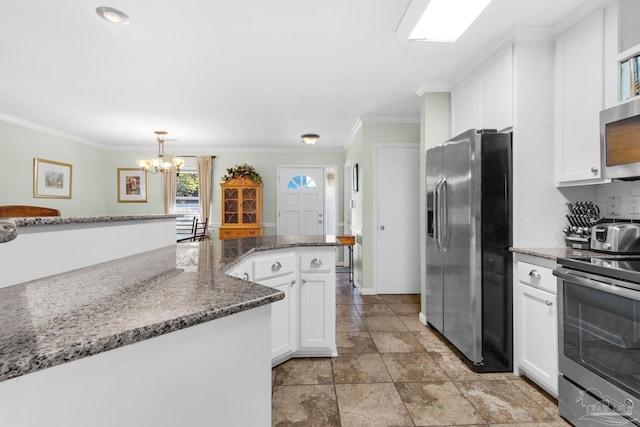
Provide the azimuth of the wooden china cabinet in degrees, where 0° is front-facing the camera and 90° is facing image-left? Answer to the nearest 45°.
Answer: approximately 0°

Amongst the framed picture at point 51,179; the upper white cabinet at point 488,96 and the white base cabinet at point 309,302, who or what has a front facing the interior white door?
the framed picture

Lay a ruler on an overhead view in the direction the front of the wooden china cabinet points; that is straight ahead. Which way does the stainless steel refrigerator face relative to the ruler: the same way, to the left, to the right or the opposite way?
to the right

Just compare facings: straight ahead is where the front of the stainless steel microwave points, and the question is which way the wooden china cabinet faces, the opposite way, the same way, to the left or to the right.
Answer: to the left

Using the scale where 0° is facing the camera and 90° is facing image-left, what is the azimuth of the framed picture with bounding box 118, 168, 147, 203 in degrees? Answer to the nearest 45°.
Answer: approximately 0°

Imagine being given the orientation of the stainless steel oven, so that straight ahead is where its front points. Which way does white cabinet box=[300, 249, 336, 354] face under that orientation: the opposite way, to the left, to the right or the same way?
to the left

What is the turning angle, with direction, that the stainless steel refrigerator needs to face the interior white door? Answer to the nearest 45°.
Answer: approximately 90° to its right

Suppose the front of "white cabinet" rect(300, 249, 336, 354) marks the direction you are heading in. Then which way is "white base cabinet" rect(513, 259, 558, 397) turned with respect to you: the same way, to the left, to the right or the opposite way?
to the right
